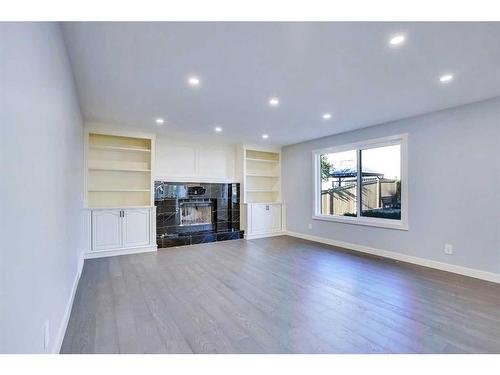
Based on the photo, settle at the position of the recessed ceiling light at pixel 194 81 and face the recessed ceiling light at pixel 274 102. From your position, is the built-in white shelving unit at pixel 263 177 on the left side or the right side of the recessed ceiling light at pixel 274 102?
left

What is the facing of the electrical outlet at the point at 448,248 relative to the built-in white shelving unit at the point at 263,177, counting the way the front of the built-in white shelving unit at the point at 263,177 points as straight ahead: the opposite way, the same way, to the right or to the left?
to the right

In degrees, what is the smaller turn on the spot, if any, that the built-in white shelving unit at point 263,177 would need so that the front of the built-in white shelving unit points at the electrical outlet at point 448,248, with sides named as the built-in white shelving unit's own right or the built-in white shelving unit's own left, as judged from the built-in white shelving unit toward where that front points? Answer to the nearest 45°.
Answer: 0° — it already faces it

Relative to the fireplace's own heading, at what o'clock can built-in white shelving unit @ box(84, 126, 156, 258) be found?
The built-in white shelving unit is roughly at 2 o'clock from the fireplace.

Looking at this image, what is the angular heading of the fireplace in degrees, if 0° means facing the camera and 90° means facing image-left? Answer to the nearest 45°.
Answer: approximately 0°

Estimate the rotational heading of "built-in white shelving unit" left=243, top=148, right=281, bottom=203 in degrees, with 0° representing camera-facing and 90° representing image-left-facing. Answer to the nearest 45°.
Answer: approximately 315°
